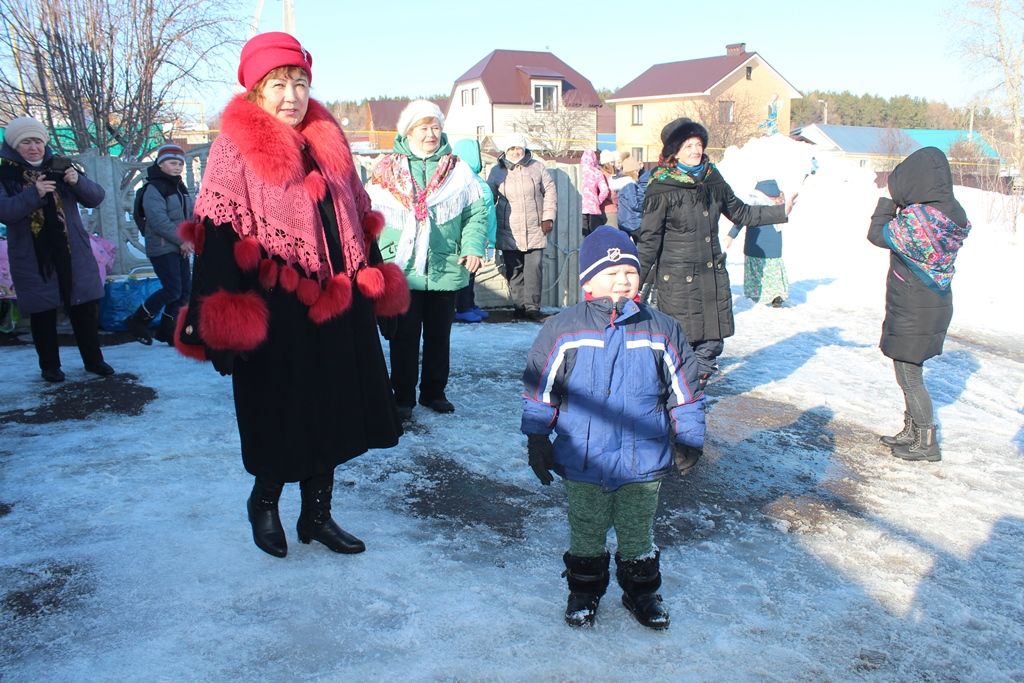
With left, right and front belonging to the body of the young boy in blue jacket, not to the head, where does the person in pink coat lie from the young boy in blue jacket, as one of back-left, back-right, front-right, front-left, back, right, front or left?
back

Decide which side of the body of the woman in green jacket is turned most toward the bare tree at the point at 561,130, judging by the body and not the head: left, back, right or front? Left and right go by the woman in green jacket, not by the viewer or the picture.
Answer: back

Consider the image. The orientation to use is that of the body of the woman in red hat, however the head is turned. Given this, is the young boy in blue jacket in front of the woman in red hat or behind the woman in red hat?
in front

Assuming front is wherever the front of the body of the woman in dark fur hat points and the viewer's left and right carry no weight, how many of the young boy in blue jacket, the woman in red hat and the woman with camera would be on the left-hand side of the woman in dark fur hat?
0

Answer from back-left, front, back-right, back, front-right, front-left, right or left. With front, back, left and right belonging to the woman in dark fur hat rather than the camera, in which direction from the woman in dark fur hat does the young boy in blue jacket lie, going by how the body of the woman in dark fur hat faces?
front-right

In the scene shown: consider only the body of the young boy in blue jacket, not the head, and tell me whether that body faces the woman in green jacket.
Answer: no

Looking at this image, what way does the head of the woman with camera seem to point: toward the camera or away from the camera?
toward the camera

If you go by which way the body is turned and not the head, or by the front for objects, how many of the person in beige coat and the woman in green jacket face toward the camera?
2

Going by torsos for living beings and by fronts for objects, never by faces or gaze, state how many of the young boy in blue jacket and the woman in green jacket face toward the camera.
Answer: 2

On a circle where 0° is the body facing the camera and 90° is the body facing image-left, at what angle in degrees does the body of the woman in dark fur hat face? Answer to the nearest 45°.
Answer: approximately 315°

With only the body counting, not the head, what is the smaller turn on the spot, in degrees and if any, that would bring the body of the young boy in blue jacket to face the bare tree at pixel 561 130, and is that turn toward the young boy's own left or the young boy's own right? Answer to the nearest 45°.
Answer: approximately 180°

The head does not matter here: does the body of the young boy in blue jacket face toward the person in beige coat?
no

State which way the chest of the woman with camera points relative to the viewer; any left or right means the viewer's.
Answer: facing the viewer and to the right of the viewer

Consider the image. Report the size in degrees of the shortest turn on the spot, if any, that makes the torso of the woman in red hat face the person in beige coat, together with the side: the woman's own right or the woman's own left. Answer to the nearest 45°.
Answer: approximately 90° to the woman's own left

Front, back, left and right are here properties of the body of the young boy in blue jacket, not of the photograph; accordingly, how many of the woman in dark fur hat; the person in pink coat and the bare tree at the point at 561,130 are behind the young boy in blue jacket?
3

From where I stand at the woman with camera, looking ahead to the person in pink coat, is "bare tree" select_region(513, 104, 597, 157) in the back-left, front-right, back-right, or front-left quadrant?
front-left

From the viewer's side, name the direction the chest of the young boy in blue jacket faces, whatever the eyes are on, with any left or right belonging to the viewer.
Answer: facing the viewer

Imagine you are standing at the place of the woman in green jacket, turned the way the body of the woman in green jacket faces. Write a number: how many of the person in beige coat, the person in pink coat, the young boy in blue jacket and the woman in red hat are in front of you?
2

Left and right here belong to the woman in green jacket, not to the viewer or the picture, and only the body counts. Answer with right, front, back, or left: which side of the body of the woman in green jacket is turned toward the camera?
front

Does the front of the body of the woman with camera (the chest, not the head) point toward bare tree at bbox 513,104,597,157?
no

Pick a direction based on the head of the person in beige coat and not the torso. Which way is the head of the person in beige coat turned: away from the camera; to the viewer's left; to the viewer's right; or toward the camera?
toward the camera

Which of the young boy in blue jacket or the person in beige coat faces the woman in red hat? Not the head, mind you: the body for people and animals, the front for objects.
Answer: the person in beige coat

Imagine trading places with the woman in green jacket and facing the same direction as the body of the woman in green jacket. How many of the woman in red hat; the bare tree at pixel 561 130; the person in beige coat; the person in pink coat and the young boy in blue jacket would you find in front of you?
2
